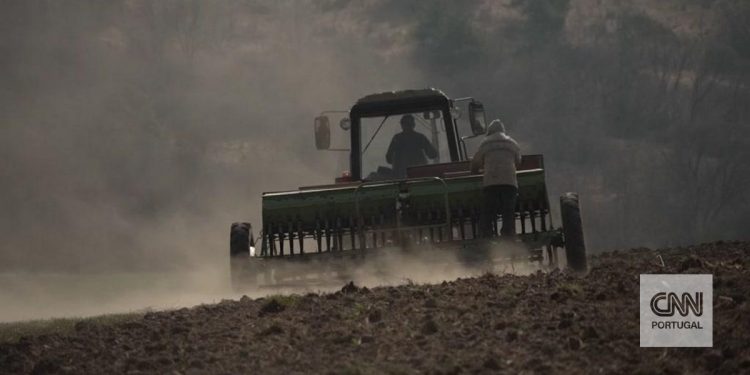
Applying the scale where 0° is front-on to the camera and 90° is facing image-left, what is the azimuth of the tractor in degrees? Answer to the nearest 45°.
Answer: approximately 180°

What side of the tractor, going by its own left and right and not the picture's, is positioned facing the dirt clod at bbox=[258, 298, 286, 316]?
back
